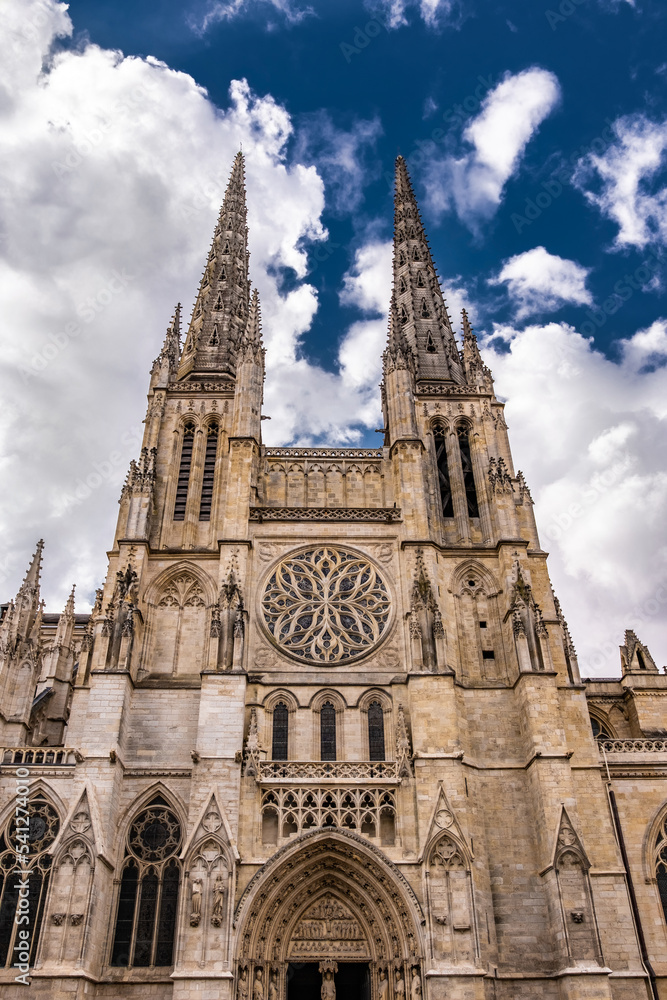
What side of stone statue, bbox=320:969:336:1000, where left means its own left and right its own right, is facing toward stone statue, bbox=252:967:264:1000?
right

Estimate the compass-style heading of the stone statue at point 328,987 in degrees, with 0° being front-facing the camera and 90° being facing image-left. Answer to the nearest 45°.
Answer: approximately 0°

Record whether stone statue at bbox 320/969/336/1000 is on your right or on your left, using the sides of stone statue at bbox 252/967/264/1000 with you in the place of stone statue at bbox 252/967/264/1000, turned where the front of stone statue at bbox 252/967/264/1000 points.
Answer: on your left
